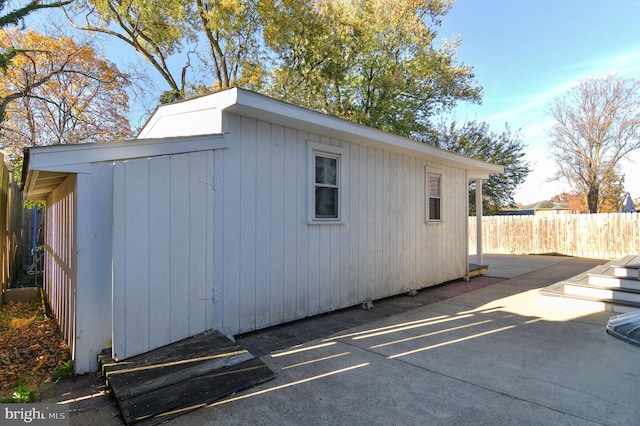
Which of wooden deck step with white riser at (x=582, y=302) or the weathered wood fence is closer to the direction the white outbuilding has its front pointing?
the wooden deck step with white riser

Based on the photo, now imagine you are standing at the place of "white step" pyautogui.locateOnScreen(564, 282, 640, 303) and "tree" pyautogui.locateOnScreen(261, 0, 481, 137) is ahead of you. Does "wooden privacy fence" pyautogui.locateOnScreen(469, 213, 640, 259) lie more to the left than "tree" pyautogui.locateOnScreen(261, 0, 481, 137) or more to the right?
right

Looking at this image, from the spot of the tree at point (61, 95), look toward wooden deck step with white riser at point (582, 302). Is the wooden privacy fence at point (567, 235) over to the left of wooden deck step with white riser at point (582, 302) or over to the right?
left

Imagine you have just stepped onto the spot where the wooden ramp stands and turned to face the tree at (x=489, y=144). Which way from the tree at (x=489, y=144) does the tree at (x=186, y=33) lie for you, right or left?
left
